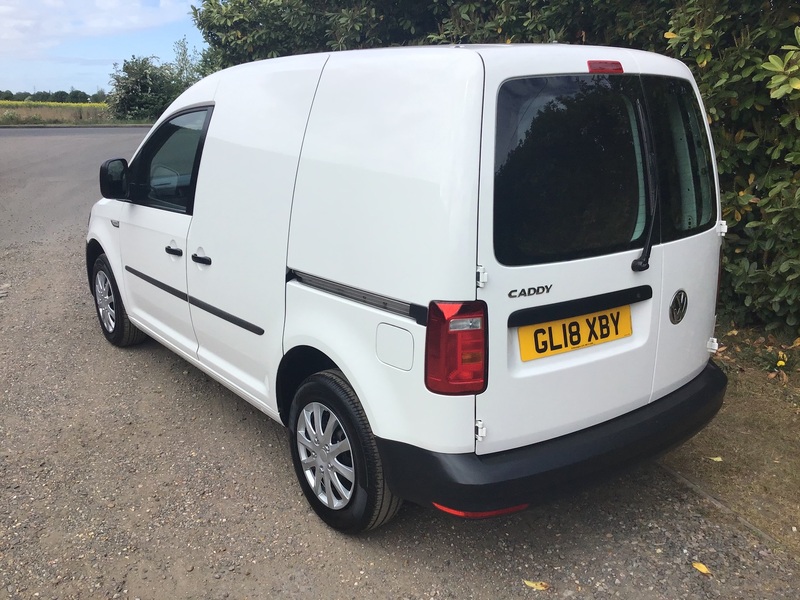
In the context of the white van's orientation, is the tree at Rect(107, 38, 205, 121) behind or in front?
in front

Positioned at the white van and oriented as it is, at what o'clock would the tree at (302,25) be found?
The tree is roughly at 1 o'clock from the white van.

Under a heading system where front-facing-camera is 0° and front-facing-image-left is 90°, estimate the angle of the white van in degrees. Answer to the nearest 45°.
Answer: approximately 135°
